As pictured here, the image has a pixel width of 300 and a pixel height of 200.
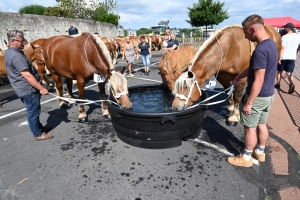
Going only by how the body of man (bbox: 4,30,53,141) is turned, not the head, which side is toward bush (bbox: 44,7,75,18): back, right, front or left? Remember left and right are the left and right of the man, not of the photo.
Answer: left

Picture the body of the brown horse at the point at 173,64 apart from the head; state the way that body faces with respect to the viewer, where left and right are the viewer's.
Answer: facing the viewer and to the left of the viewer

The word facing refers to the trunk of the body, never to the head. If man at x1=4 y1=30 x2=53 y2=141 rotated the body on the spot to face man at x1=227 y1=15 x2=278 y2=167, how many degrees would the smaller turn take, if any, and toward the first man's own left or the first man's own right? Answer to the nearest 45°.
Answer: approximately 45° to the first man's own right

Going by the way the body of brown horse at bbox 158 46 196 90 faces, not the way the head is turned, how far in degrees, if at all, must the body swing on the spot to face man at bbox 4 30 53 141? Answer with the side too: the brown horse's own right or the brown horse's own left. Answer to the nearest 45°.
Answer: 0° — it already faces them

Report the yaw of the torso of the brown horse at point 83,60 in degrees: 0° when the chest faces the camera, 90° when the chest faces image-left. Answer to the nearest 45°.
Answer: approximately 315°

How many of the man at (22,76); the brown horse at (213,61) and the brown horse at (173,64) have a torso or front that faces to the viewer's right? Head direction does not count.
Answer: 1

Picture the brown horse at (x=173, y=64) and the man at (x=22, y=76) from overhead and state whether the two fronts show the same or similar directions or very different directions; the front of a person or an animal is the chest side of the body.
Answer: very different directions

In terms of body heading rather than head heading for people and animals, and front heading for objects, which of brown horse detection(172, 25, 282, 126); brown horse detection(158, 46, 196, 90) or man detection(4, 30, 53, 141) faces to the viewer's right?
the man

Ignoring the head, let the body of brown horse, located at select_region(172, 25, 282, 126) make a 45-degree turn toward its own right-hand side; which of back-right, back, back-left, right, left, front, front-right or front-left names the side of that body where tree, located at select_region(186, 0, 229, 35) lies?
right

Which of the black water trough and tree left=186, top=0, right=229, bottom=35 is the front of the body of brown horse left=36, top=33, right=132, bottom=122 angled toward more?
the black water trough

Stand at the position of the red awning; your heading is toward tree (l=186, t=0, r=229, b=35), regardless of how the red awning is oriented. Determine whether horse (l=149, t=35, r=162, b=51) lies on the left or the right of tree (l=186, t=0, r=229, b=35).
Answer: left

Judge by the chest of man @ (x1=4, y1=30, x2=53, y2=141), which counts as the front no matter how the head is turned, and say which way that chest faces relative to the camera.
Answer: to the viewer's right
